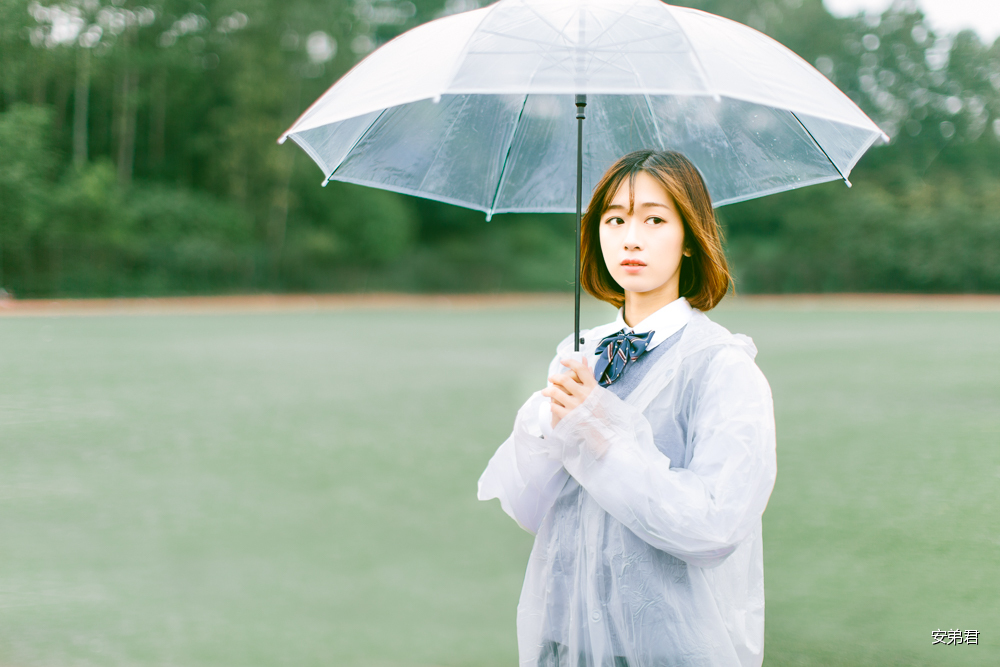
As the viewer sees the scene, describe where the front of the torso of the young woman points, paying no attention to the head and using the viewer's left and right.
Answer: facing the viewer and to the left of the viewer

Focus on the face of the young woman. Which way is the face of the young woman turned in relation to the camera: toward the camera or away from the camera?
toward the camera
